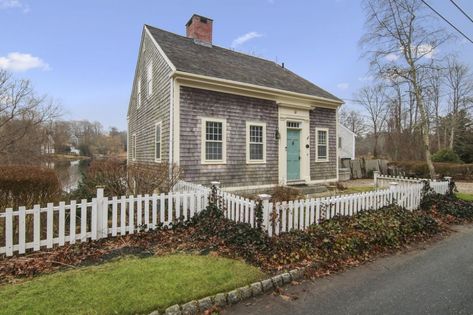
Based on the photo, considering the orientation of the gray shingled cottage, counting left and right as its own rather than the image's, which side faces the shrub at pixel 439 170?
left

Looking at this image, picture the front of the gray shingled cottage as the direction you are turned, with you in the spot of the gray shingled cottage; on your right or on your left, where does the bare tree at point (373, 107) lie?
on your left

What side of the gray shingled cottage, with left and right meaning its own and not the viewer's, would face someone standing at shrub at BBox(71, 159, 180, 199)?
right

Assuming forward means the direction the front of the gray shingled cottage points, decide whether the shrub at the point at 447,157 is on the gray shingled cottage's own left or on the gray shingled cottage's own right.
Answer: on the gray shingled cottage's own left

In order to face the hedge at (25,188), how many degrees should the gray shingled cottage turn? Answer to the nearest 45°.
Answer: approximately 90° to its right

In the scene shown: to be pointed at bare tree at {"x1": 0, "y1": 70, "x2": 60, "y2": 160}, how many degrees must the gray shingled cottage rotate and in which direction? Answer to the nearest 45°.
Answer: approximately 180°

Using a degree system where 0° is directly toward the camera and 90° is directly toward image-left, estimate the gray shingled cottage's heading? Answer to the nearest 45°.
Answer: approximately 315°

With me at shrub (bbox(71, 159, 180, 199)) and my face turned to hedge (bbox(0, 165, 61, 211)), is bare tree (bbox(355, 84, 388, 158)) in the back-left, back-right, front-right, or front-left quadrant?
back-right

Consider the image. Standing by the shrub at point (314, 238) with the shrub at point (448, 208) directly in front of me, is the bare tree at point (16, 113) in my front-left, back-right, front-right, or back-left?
back-left

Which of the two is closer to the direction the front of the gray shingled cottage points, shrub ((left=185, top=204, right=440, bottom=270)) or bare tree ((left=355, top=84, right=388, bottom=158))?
the shrub

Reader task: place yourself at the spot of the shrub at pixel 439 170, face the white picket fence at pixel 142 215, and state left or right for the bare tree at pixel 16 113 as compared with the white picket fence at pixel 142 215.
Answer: right
